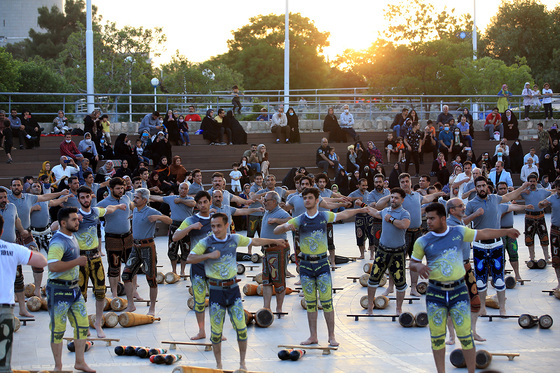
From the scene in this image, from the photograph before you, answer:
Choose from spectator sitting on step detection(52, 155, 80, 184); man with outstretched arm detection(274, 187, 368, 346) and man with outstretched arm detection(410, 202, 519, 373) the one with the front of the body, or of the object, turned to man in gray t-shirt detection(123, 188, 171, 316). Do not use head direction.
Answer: the spectator sitting on step

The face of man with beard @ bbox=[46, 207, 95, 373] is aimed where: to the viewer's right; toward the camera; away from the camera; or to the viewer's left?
to the viewer's right

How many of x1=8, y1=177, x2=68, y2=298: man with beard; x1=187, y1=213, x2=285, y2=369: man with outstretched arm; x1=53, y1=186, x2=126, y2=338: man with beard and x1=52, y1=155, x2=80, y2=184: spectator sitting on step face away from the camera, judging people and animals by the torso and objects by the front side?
0

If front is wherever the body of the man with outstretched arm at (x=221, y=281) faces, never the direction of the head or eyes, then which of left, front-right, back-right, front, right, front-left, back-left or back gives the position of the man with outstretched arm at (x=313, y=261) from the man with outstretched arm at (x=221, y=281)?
back-left

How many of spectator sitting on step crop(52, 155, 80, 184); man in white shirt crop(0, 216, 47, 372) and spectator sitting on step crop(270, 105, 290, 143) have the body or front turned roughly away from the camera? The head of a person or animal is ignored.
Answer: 1

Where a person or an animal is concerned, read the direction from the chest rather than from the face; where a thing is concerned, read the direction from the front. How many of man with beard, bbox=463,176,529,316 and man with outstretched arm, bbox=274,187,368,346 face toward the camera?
2

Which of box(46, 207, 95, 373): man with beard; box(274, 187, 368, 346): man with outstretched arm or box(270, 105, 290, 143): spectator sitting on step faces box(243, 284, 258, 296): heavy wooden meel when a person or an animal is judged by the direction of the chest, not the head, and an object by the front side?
the spectator sitting on step

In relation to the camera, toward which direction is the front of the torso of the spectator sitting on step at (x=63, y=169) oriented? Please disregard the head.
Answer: toward the camera

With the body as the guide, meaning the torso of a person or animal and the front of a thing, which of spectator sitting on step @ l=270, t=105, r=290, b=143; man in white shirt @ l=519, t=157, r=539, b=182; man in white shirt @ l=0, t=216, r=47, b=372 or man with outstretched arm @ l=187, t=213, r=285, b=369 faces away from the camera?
man in white shirt @ l=0, t=216, r=47, b=372

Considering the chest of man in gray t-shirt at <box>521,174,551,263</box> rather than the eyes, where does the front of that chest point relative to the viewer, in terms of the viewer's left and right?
facing the viewer

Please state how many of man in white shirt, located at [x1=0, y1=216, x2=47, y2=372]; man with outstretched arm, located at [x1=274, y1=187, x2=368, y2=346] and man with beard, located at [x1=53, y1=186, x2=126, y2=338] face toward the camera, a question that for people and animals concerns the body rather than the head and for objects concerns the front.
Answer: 2

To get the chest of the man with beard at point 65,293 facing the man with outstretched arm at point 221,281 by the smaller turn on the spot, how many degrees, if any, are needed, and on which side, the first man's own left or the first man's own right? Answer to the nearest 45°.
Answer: approximately 45° to the first man's own left

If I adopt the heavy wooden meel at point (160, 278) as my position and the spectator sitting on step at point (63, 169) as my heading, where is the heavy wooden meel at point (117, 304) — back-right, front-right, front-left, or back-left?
back-left

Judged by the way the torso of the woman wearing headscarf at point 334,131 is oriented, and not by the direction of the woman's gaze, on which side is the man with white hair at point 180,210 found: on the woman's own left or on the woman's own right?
on the woman's own right

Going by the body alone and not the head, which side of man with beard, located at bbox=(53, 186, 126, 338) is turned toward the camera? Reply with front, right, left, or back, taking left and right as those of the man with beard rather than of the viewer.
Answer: front

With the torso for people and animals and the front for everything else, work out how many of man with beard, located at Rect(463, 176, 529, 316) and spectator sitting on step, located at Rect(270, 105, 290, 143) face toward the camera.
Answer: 2

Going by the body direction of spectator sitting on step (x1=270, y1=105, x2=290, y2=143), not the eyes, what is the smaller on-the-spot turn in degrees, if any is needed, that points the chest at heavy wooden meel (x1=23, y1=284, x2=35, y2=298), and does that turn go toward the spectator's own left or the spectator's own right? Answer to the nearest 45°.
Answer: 0° — they already face it

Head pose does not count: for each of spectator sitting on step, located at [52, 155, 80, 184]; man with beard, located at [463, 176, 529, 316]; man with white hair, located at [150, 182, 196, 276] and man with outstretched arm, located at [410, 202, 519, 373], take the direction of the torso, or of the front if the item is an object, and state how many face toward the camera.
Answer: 4
